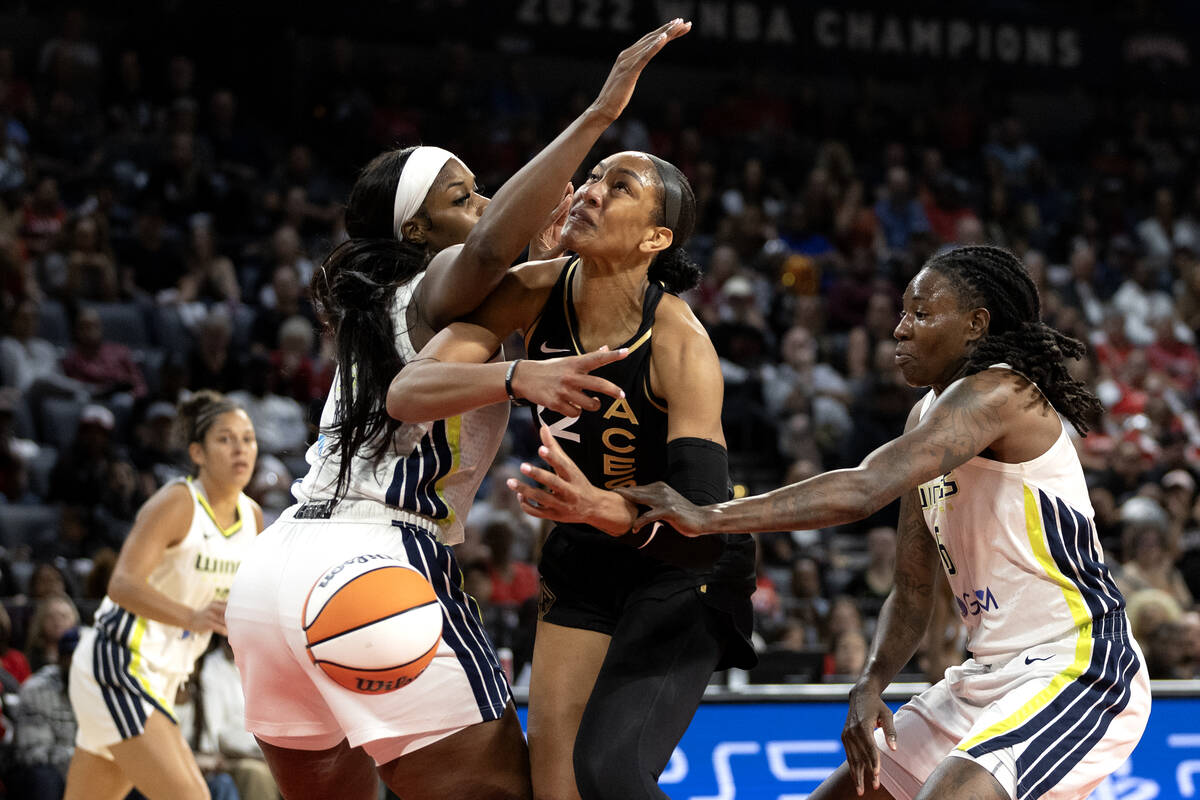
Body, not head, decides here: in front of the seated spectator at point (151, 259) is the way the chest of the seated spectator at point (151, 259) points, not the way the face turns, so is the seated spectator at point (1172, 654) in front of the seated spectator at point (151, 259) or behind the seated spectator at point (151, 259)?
in front

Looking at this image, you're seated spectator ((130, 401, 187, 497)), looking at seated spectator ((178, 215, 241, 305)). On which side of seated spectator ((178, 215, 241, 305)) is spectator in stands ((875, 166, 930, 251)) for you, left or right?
right

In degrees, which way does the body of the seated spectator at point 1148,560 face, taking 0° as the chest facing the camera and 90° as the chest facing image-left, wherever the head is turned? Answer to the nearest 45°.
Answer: approximately 0°

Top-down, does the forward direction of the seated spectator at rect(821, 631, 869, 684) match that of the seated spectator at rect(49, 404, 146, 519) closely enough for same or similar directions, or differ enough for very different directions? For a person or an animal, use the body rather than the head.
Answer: same or similar directions

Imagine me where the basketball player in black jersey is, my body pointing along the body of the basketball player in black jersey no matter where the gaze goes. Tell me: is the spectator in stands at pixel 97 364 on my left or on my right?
on my right

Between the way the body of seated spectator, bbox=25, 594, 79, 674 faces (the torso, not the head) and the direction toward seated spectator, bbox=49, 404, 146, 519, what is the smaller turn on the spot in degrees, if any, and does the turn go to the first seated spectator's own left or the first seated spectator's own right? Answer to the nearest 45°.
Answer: approximately 135° to the first seated spectator's own left

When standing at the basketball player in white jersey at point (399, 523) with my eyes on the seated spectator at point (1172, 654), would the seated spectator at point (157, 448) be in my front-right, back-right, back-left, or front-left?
front-left

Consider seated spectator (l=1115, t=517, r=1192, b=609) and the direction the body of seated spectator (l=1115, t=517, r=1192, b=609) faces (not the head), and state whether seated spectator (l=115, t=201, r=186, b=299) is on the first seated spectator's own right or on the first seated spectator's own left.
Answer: on the first seated spectator's own right

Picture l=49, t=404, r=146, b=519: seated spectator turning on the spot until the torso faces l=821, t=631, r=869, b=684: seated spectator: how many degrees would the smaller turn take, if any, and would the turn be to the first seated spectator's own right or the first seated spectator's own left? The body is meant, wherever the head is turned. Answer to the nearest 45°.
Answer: approximately 45° to the first seated spectator's own left

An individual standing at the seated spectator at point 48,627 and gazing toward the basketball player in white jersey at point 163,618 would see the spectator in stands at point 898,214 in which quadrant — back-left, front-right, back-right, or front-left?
back-left

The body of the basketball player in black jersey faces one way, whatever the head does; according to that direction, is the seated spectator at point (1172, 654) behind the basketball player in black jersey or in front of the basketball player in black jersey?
behind

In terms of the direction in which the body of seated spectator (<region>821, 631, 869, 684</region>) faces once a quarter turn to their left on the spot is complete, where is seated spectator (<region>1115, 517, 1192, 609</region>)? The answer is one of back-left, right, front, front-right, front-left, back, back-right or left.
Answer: front-left

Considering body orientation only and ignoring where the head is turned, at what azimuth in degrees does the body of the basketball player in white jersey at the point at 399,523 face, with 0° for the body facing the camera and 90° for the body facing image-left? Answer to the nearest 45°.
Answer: approximately 225°

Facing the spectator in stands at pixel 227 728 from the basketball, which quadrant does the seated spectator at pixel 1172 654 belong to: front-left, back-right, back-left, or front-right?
front-right

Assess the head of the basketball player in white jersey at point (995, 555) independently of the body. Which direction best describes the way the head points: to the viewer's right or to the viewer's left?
to the viewer's left

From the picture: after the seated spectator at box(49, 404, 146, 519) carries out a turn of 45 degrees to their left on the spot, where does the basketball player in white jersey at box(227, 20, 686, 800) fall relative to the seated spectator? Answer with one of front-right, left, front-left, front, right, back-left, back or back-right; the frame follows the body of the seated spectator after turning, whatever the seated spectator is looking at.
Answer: front-right

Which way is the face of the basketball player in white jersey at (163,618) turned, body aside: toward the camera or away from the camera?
toward the camera

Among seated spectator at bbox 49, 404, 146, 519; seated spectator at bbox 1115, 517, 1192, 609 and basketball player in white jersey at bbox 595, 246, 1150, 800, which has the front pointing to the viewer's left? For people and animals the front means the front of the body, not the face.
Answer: the basketball player in white jersey

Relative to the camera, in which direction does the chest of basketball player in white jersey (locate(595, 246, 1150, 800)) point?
to the viewer's left

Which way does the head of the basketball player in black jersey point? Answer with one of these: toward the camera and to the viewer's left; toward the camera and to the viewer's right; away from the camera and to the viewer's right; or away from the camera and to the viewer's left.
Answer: toward the camera and to the viewer's left

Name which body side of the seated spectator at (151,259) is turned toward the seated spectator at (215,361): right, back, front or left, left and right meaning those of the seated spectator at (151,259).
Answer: front
